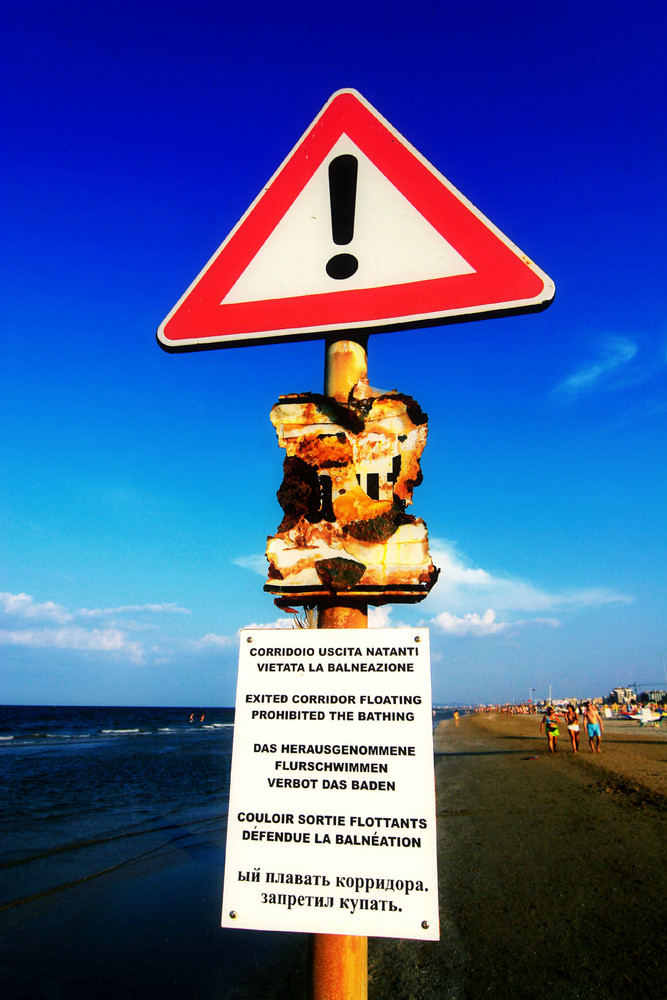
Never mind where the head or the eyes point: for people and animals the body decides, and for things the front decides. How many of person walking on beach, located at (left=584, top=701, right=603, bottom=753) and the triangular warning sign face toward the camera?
2

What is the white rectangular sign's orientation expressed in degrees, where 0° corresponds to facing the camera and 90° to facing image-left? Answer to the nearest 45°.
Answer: approximately 0°

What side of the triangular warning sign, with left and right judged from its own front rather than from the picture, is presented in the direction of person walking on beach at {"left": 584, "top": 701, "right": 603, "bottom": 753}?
back

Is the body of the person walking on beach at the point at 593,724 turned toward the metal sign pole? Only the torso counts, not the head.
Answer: yes

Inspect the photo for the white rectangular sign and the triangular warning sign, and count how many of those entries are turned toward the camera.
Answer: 2

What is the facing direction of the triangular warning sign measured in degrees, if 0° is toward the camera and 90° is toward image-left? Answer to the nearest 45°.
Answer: approximately 0°
